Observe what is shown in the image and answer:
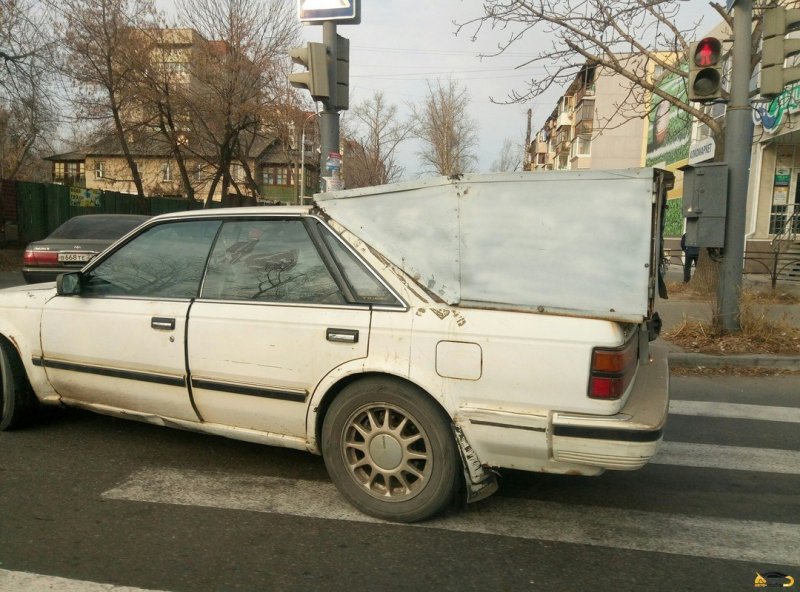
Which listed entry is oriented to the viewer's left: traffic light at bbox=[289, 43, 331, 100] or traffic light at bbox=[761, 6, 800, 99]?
traffic light at bbox=[289, 43, 331, 100]

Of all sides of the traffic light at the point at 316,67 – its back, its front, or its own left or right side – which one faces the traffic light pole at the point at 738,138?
back

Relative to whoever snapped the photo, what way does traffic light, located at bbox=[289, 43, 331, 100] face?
facing to the left of the viewer

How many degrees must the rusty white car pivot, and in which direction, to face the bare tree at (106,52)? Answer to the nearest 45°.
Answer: approximately 45° to its right

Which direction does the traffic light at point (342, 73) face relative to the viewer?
away from the camera
